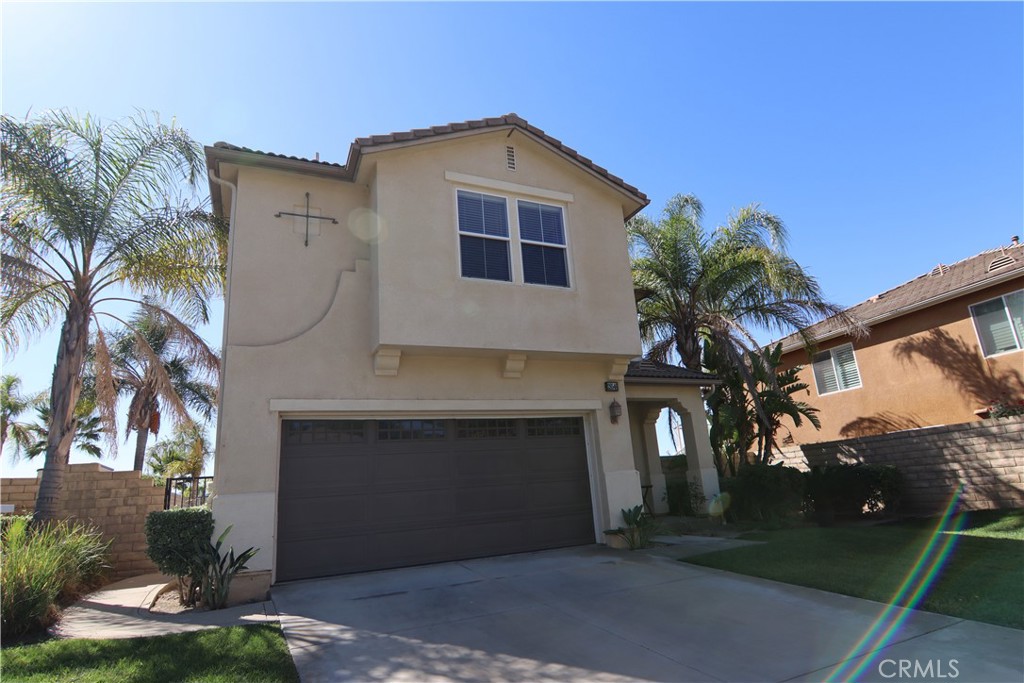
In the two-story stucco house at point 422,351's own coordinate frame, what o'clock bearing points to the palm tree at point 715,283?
The palm tree is roughly at 8 o'clock from the two-story stucco house.

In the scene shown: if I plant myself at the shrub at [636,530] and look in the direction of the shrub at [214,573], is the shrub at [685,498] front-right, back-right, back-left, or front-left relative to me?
back-right

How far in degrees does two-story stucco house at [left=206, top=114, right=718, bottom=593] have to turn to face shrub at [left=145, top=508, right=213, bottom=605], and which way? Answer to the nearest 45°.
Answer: approximately 45° to its right

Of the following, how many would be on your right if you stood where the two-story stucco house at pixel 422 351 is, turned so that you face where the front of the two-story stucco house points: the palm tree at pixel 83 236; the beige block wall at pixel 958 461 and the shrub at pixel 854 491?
1

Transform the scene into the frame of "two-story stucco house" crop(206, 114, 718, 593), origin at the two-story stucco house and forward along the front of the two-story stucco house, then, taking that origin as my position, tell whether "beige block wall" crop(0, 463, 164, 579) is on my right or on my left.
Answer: on my right

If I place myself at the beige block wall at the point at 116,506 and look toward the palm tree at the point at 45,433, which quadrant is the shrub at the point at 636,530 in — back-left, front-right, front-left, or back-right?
back-right

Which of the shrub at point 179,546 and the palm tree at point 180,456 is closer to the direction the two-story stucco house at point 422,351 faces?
the shrub

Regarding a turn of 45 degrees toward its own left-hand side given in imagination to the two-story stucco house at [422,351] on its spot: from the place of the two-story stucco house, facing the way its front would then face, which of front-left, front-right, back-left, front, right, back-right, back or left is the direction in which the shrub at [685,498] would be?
left

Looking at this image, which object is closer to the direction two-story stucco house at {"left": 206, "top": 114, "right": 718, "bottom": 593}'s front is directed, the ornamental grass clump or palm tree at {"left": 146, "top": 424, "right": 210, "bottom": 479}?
the ornamental grass clump

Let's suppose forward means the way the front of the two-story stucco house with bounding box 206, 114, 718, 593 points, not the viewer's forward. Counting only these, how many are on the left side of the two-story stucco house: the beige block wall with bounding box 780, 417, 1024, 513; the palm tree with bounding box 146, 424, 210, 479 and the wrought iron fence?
1

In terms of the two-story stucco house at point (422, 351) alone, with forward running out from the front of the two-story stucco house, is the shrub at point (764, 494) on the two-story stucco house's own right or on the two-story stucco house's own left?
on the two-story stucco house's own left

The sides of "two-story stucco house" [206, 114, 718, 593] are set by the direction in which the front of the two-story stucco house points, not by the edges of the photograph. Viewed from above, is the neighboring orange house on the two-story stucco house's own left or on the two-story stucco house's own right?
on the two-story stucco house's own left

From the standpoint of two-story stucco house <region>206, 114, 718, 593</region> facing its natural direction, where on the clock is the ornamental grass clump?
The ornamental grass clump is roughly at 2 o'clock from the two-story stucco house.

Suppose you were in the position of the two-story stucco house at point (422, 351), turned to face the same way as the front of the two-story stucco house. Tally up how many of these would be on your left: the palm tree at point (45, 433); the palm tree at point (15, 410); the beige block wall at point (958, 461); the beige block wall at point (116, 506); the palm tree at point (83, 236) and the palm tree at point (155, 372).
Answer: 1

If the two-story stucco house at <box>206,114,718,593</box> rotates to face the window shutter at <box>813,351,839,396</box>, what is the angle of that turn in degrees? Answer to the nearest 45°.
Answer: approximately 135° to its left

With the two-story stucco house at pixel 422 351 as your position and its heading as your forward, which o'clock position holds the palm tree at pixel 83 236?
The palm tree is roughly at 3 o'clock from the two-story stucco house.

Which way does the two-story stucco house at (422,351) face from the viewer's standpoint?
toward the camera
